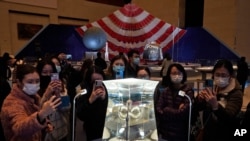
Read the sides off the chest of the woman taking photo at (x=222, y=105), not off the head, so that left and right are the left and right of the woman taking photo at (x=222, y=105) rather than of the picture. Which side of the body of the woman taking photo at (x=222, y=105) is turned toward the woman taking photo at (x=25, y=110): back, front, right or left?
front

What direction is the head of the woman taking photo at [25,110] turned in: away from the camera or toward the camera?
toward the camera

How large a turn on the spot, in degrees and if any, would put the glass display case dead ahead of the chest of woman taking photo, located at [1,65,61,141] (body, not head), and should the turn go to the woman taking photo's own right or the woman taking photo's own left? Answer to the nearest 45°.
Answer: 0° — they already face it

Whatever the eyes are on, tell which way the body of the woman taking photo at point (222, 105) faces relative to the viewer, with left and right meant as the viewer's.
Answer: facing the viewer and to the left of the viewer

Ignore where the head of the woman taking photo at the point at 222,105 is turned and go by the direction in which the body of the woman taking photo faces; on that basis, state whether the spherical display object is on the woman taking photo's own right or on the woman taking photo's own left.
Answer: on the woman taking photo's own right

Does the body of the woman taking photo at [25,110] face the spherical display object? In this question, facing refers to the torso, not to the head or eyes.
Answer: no

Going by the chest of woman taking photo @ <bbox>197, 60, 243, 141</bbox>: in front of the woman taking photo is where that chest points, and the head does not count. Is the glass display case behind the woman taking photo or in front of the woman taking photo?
in front

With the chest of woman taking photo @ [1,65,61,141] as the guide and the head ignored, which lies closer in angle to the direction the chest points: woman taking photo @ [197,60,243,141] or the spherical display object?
the woman taking photo

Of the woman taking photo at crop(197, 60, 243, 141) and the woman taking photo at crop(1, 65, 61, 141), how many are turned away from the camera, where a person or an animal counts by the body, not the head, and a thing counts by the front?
0

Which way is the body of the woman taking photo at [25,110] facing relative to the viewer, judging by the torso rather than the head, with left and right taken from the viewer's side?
facing the viewer and to the right of the viewer
